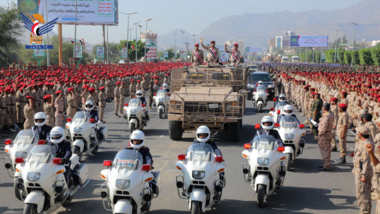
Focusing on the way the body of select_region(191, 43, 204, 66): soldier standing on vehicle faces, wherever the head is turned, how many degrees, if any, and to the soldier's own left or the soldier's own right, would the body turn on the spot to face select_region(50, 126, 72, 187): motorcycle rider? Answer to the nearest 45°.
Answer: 0° — they already face them

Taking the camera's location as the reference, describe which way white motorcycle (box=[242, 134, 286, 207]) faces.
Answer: facing the viewer

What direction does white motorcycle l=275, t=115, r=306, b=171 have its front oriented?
toward the camera

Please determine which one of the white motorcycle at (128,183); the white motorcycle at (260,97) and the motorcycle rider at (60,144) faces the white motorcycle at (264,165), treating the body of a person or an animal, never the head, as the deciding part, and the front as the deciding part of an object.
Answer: the white motorcycle at (260,97)

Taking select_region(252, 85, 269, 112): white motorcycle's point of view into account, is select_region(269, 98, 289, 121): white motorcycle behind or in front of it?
in front

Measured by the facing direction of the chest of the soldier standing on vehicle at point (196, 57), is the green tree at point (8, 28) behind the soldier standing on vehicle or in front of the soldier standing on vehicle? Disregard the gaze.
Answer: behind

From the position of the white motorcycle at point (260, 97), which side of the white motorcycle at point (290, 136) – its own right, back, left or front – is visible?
back

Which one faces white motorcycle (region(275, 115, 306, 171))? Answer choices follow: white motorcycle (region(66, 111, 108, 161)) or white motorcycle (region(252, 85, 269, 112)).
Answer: white motorcycle (region(252, 85, 269, 112))

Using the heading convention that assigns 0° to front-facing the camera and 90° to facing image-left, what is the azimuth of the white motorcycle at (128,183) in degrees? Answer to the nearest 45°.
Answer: approximately 0°

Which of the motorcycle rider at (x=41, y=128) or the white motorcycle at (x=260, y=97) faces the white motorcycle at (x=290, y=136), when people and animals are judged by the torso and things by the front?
the white motorcycle at (x=260, y=97)

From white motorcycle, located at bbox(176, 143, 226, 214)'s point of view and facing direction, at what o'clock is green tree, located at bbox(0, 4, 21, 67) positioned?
The green tree is roughly at 5 o'clock from the white motorcycle.

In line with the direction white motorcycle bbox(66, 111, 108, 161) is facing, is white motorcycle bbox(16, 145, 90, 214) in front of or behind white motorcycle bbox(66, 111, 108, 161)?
in front

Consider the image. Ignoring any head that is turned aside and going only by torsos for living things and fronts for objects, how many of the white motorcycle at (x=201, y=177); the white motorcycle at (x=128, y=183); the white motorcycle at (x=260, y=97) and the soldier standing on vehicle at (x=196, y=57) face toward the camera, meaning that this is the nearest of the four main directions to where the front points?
4

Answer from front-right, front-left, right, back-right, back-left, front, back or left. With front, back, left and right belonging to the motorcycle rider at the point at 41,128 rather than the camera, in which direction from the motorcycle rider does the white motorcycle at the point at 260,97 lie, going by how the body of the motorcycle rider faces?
back

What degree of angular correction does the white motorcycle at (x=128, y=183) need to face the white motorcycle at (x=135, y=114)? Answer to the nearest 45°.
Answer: approximately 180°

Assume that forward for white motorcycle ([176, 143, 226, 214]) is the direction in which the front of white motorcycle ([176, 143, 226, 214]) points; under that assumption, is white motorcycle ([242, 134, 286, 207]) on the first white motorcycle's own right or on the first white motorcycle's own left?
on the first white motorcycle's own left

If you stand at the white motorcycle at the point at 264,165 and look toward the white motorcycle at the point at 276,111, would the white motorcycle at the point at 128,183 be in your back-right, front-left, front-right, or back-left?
back-left

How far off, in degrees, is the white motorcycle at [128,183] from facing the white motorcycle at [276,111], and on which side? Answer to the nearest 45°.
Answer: approximately 135° to its left

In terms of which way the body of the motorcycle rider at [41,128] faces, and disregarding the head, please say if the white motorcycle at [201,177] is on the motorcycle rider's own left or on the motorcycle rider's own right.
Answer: on the motorcycle rider's own left

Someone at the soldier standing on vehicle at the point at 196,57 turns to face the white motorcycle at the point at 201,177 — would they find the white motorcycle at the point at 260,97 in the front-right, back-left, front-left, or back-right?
back-left
